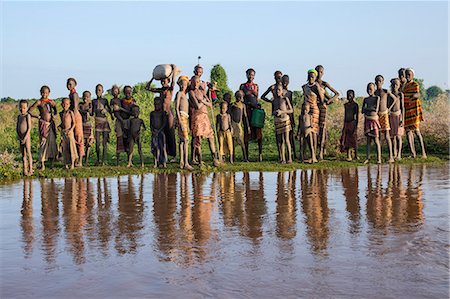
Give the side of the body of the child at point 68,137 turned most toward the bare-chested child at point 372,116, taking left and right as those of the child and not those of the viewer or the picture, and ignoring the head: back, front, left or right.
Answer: left

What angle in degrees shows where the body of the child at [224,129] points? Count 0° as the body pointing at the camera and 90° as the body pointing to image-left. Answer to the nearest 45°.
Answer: approximately 0°

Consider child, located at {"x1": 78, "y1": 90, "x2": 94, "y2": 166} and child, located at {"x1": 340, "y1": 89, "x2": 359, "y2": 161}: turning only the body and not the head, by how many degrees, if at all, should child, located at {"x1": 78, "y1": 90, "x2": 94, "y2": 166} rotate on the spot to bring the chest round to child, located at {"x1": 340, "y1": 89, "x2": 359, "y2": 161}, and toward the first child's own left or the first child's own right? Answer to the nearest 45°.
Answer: approximately 90° to the first child's own left

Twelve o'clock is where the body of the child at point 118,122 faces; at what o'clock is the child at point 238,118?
the child at point 238,118 is roughly at 9 o'clock from the child at point 118,122.

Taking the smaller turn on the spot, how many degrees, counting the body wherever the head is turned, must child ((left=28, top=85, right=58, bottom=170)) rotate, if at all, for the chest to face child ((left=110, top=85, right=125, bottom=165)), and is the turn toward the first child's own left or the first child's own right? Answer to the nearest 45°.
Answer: approximately 90° to the first child's own left

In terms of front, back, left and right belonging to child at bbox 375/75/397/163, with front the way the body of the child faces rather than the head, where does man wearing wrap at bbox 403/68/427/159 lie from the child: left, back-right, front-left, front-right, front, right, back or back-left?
back-left
